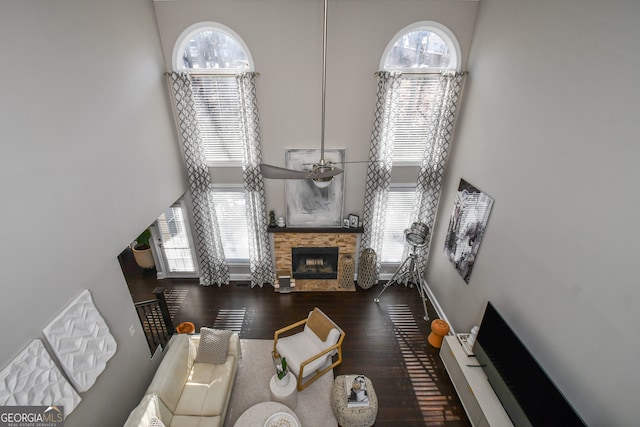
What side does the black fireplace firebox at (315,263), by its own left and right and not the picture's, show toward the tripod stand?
left

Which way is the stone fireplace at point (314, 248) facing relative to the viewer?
toward the camera

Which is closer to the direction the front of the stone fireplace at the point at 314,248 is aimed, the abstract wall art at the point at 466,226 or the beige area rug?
the beige area rug

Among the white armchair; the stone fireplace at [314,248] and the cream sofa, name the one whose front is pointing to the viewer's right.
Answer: the cream sofa

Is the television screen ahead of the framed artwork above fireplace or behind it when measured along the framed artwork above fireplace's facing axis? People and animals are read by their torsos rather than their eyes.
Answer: ahead

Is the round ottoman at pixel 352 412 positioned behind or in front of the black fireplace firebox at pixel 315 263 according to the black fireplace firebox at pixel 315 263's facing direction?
in front

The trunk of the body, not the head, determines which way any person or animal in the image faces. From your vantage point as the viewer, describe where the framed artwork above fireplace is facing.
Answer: facing the viewer

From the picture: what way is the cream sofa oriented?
to the viewer's right

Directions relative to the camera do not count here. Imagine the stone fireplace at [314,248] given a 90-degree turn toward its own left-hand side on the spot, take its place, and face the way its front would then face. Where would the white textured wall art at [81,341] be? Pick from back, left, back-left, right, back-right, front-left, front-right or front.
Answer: back-right

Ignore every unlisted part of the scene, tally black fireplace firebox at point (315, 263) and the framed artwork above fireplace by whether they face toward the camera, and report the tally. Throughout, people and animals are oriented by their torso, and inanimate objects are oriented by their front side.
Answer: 2

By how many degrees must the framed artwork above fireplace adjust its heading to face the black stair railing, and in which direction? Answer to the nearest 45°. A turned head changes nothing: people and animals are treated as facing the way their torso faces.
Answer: approximately 45° to its right

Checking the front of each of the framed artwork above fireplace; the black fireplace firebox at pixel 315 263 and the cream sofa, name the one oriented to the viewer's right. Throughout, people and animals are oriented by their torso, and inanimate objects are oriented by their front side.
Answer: the cream sofa

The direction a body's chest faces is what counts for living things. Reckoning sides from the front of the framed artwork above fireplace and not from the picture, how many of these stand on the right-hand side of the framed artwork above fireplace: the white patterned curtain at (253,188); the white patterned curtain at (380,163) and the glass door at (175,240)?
2
